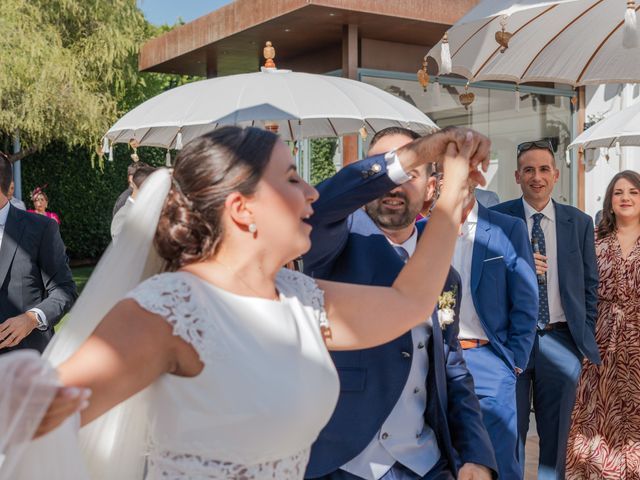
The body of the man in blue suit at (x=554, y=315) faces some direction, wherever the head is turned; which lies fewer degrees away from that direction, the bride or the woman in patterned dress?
the bride

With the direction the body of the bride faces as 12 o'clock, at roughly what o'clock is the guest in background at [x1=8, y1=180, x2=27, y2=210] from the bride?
The guest in background is roughly at 7 o'clock from the bride.

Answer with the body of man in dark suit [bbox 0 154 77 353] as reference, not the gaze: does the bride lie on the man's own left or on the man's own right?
on the man's own left

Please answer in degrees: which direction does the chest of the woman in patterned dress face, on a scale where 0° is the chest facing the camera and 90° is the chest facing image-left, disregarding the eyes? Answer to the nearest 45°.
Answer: approximately 0°

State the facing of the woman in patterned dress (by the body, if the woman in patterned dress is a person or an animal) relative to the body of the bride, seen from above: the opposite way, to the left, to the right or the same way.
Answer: to the right

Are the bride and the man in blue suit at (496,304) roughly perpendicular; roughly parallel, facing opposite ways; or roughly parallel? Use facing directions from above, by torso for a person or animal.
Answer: roughly perpendicular

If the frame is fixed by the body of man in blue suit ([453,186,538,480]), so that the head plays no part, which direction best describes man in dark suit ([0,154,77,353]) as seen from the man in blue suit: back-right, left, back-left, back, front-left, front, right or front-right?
front-right

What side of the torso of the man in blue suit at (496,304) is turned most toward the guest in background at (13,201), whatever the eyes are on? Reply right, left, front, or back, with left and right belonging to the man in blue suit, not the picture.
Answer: right
